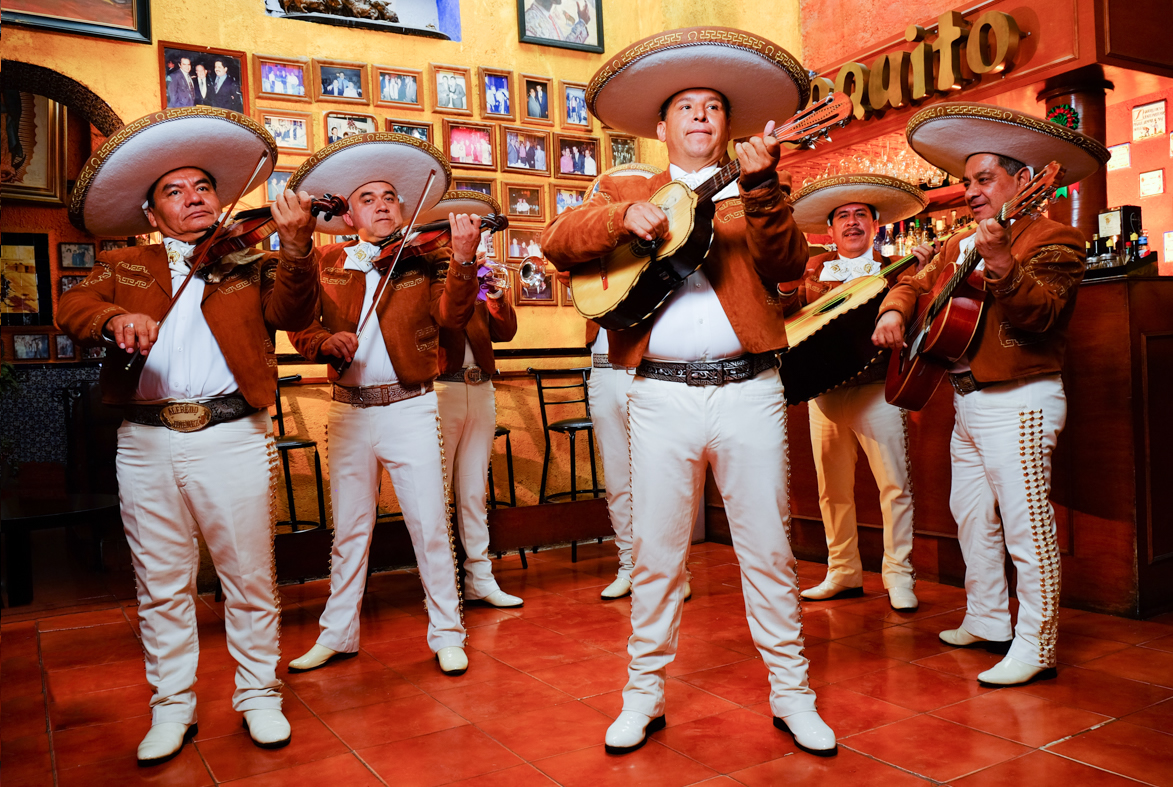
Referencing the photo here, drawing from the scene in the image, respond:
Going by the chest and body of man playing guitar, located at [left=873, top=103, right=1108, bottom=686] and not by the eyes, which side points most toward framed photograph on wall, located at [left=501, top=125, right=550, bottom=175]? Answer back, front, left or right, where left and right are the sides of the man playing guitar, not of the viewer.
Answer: right

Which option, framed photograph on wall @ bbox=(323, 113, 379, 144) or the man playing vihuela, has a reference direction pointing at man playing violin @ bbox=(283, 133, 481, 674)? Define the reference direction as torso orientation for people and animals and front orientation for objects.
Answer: the framed photograph on wall

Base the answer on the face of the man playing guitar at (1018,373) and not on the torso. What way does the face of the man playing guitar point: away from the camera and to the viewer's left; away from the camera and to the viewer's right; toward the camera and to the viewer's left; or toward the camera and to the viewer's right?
toward the camera and to the viewer's left

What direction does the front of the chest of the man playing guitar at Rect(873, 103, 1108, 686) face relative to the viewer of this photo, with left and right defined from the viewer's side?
facing the viewer and to the left of the viewer

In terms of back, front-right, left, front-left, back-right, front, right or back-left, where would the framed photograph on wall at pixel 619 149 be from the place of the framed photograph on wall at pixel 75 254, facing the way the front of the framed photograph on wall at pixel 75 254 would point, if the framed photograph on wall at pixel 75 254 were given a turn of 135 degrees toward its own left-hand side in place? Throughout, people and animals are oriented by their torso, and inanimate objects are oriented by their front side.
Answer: right

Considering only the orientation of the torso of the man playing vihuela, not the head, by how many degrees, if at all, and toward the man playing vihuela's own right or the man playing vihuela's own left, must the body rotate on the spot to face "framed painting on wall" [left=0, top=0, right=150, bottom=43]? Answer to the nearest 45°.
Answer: approximately 135° to the man playing vihuela's own right

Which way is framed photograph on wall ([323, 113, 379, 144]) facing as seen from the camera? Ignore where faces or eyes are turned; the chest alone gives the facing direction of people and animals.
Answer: toward the camera

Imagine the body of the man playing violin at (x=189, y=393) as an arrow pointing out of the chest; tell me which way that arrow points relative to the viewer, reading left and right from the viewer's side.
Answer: facing the viewer

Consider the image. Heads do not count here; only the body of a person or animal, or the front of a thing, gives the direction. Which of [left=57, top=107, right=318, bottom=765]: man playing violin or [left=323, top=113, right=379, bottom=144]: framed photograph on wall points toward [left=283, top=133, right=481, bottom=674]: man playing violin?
the framed photograph on wall
